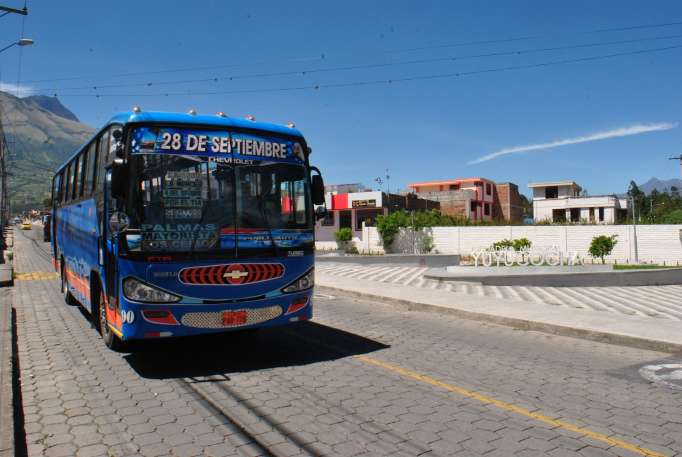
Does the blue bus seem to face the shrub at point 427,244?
no

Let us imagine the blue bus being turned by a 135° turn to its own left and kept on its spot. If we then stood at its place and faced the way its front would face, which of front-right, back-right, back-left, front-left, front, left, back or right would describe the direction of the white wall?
front-right

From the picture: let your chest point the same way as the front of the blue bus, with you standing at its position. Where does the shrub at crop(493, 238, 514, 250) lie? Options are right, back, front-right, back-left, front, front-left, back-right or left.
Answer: left

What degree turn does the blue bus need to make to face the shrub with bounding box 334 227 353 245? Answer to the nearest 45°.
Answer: approximately 135° to its left

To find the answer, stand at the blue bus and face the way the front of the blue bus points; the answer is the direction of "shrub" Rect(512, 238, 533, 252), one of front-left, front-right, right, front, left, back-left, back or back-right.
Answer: left

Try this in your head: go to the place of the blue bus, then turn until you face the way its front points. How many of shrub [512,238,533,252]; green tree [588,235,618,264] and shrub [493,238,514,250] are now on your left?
3

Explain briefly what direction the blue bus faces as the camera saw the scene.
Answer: facing the viewer and to the right of the viewer

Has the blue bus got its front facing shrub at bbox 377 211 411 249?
no

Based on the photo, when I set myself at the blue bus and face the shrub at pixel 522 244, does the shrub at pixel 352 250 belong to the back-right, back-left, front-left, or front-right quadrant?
front-left
